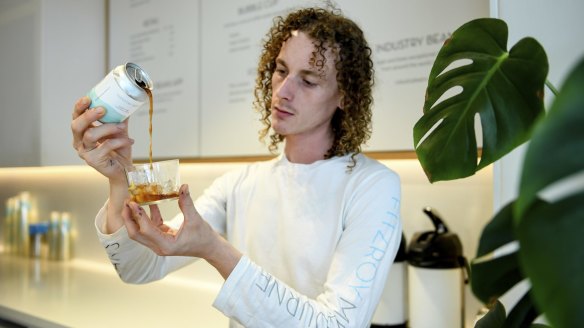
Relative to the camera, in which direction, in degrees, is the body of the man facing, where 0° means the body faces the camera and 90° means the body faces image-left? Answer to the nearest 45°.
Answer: approximately 45°

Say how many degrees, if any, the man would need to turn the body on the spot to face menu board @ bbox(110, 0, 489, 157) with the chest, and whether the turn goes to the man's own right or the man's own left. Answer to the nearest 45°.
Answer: approximately 135° to the man's own right

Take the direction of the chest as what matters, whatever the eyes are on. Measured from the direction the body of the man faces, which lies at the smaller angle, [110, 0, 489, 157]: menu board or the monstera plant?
the monstera plant

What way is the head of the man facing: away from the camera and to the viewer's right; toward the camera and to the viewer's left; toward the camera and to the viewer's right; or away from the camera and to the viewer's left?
toward the camera and to the viewer's left
